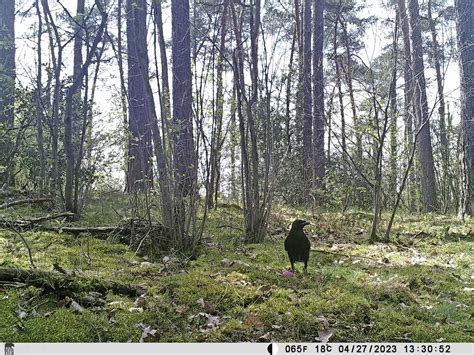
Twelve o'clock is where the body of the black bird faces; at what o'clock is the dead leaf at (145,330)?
The dead leaf is roughly at 1 o'clock from the black bird.

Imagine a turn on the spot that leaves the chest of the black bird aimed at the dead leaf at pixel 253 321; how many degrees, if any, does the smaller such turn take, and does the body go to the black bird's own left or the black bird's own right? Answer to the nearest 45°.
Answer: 0° — it already faces it

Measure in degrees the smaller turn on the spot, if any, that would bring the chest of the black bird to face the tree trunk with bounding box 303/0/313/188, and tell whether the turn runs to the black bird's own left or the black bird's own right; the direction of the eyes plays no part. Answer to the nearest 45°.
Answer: approximately 180°

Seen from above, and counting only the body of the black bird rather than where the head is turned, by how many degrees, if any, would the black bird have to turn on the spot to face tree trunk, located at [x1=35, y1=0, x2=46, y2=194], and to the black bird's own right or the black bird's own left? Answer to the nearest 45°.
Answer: approximately 135° to the black bird's own right

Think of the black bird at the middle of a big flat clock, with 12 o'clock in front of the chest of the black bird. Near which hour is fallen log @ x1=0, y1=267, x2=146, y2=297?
The fallen log is roughly at 2 o'clock from the black bird.

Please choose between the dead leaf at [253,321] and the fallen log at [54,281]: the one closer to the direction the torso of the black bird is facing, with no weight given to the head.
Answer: the dead leaf

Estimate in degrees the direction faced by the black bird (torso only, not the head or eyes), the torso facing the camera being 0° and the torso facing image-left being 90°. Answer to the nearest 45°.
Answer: approximately 0°
